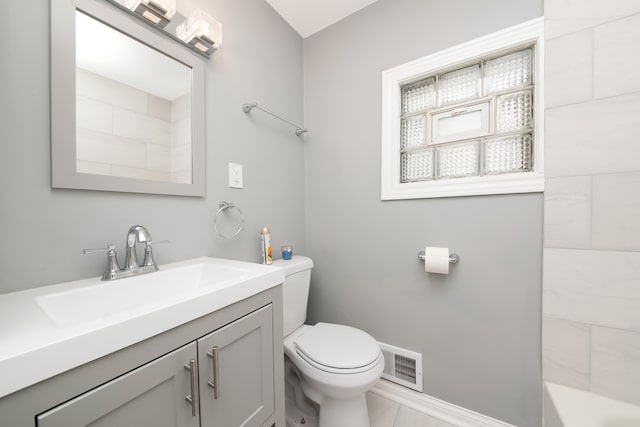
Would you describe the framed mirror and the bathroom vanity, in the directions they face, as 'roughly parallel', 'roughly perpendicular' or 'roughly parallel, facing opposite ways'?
roughly parallel

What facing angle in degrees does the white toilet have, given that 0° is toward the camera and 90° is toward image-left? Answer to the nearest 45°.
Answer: approximately 315°

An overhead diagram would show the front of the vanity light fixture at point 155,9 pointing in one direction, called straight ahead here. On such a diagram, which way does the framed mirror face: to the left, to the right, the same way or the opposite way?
the same way

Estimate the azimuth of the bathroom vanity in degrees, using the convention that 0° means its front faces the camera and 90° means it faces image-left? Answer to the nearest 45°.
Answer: approximately 315°

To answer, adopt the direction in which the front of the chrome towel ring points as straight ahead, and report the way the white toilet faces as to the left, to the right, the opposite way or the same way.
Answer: the same way

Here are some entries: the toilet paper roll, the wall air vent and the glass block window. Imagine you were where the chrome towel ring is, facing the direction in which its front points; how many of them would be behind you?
0

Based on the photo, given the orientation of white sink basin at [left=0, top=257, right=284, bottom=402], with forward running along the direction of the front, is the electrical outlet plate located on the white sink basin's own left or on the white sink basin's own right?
on the white sink basin's own left

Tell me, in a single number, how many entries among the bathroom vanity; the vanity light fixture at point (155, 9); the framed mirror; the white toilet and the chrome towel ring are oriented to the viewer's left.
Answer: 0

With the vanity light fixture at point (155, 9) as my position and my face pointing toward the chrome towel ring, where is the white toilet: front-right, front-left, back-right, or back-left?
front-right

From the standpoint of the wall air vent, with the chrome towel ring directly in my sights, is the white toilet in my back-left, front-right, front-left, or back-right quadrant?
front-left

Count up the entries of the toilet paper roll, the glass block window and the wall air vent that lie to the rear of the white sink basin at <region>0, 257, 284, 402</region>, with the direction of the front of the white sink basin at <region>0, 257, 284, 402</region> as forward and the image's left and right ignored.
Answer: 0

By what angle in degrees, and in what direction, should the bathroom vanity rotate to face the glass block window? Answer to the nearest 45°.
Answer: approximately 45° to its left

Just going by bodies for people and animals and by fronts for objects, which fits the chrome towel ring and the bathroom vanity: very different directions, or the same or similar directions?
same or similar directions

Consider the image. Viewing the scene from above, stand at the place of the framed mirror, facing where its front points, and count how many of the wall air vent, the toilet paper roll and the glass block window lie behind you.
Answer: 0

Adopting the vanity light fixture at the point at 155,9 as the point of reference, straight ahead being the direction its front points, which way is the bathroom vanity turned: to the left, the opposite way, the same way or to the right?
the same way

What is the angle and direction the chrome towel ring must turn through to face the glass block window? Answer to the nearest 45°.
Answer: approximately 45° to its left

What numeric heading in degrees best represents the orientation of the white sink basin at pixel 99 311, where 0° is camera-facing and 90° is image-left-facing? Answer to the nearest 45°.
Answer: approximately 315°
